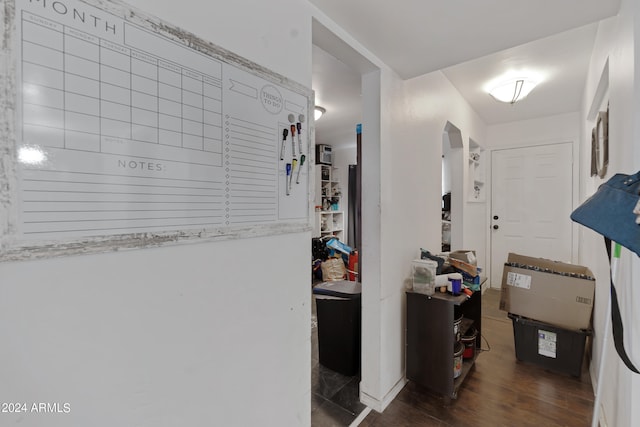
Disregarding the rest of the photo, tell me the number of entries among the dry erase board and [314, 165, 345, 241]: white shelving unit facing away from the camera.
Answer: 0

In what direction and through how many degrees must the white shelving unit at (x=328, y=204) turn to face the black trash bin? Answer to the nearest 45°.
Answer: approximately 45° to its right

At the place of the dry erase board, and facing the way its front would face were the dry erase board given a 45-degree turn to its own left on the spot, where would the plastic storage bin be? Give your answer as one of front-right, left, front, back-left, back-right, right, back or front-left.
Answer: front

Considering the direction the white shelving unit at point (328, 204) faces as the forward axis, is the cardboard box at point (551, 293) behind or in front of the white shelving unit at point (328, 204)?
in front

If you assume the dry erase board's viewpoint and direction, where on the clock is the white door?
The white door is roughly at 10 o'clock from the dry erase board.

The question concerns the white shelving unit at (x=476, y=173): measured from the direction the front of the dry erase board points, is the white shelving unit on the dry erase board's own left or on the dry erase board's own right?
on the dry erase board's own left

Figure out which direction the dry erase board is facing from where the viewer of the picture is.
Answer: facing the viewer and to the right of the viewer

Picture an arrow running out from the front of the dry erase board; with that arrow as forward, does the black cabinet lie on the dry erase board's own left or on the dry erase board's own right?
on the dry erase board's own left

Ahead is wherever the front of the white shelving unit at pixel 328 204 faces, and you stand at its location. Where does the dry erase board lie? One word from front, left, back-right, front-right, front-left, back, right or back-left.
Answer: front-right

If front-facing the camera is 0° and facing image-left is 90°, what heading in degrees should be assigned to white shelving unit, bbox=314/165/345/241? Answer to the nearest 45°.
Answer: approximately 315°

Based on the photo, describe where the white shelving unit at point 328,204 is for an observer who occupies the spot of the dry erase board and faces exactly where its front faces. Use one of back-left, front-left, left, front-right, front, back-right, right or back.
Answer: left

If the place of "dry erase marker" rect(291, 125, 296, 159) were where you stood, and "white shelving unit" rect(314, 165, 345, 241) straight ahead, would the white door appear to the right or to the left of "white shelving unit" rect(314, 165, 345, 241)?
right

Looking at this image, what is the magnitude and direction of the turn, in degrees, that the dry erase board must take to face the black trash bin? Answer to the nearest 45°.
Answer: approximately 90° to its left

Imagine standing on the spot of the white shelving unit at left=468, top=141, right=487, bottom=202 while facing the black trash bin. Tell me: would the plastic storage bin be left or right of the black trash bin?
left

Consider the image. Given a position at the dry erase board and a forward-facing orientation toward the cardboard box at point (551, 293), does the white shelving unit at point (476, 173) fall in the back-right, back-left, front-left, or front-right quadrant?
front-left
